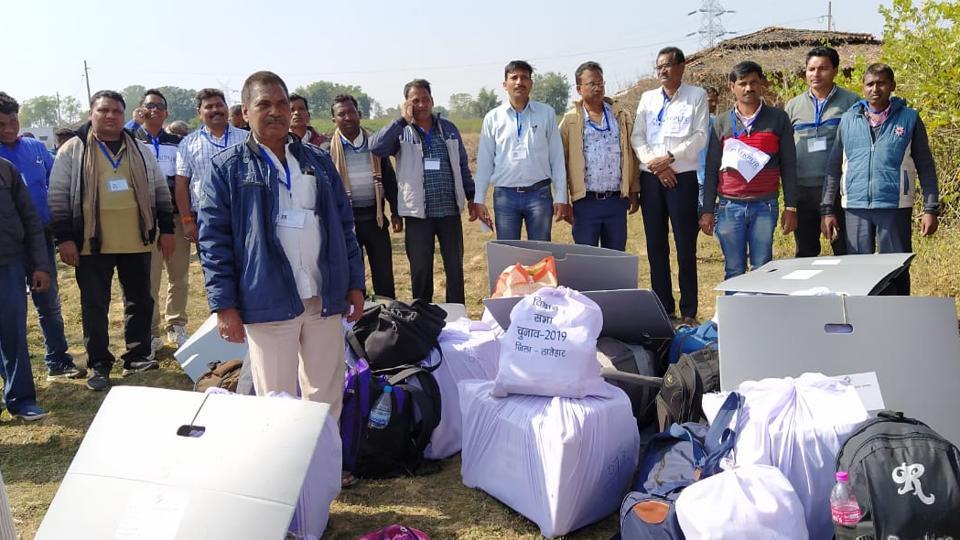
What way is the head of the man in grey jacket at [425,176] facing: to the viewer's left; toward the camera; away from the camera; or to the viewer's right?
toward the camera

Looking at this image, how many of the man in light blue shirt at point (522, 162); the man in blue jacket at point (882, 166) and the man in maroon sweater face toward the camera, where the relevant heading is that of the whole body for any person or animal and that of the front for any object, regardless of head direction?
3

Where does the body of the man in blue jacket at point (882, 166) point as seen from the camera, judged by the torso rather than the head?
toward the camera

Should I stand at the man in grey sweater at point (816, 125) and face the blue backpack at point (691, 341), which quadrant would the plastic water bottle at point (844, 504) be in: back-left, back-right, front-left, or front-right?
front-left

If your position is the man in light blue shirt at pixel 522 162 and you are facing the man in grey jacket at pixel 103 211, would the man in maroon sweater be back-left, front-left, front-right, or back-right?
back-left

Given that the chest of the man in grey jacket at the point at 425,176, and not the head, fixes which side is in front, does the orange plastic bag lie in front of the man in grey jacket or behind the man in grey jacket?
in front

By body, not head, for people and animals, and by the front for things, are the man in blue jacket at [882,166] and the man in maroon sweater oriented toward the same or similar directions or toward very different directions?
same or similar directions

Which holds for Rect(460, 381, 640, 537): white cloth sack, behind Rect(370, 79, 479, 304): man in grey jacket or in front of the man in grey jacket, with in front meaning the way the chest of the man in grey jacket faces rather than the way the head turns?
in front

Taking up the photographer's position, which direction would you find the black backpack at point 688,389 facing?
facing the viewer and to the left of the viewer

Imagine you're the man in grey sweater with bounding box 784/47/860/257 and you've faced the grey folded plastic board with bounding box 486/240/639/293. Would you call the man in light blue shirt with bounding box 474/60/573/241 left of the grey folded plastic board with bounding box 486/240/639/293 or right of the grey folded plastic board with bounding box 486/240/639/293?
right

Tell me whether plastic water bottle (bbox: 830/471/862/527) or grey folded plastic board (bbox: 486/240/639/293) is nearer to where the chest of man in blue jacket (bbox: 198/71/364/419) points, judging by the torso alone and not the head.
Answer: the plastic water bottle

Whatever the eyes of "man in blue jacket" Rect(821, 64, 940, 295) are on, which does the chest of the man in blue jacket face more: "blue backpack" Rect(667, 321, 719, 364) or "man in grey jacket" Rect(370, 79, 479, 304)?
the blue backpack

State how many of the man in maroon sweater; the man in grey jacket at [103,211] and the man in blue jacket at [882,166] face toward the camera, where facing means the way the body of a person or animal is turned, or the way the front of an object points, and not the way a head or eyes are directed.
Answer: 3

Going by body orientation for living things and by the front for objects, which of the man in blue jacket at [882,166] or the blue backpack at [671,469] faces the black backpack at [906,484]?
the man in blue jacket

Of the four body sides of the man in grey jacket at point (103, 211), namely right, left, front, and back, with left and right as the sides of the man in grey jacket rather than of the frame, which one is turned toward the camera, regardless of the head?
front

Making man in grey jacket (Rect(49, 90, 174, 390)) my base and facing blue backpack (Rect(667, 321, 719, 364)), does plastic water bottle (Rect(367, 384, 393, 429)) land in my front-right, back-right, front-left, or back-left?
front-right

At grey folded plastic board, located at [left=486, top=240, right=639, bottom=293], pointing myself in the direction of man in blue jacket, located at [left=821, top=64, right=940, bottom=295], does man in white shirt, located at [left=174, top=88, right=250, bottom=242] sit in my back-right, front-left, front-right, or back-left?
back-left
